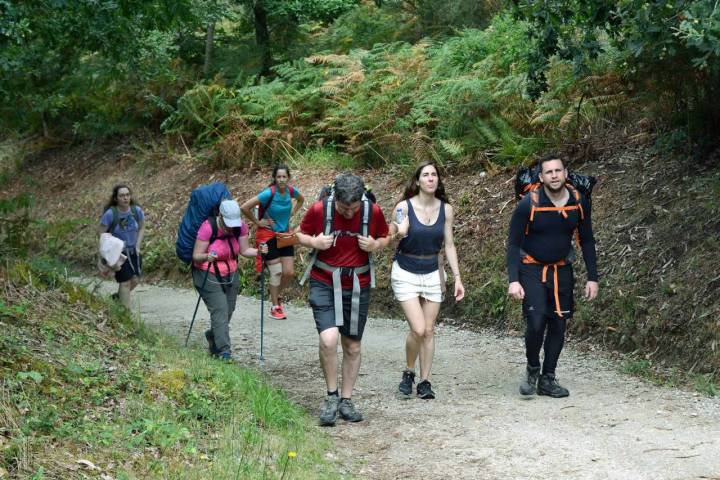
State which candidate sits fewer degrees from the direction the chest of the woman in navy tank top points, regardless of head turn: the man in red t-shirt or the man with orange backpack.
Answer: the man in red t-shirt

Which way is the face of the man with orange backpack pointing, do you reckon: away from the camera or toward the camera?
toward the camera

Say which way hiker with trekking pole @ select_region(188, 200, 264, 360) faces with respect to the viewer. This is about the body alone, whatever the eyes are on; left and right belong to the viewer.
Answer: facing the viewer and to the right of the viewer

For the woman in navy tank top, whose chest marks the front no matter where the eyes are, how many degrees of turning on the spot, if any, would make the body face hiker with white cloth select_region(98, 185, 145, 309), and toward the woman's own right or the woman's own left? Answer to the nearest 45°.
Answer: approximately 135° to the woman's own right

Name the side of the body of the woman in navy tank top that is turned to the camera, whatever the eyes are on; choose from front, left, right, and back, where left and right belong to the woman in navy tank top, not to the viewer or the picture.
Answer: front

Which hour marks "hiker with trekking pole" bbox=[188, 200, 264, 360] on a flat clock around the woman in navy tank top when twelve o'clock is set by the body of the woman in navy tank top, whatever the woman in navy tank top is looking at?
The hiker with trekking pole is roughly at 4 o'clock from the woman in navy tank top.

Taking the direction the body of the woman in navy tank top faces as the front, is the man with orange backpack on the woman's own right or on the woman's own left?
on the woman's own left

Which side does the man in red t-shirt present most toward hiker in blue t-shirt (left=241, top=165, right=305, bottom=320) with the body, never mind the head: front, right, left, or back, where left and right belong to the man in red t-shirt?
back

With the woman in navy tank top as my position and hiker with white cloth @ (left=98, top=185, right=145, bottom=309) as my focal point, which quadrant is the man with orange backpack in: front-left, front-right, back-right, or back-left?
back-right

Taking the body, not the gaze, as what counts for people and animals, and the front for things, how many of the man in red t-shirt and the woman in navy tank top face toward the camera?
2

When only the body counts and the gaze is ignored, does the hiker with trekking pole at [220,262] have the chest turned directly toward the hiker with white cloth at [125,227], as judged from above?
no

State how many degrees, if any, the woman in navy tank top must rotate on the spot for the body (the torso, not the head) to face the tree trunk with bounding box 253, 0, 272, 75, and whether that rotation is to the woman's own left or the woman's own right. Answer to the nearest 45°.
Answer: approximately 180°

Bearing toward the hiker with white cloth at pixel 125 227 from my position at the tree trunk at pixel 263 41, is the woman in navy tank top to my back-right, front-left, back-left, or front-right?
front-left

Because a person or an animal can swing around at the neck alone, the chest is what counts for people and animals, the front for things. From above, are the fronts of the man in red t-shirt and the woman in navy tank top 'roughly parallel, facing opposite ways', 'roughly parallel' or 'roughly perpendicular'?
roughly parallel

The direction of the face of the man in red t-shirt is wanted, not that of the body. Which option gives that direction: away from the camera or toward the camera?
toward the camera

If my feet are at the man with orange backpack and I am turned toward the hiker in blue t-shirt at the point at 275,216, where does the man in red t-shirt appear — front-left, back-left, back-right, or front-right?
front-left

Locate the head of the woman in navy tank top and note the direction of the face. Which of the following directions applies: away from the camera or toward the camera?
toward the camera

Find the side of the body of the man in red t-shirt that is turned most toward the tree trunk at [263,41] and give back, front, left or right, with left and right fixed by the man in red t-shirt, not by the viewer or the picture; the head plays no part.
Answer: back
